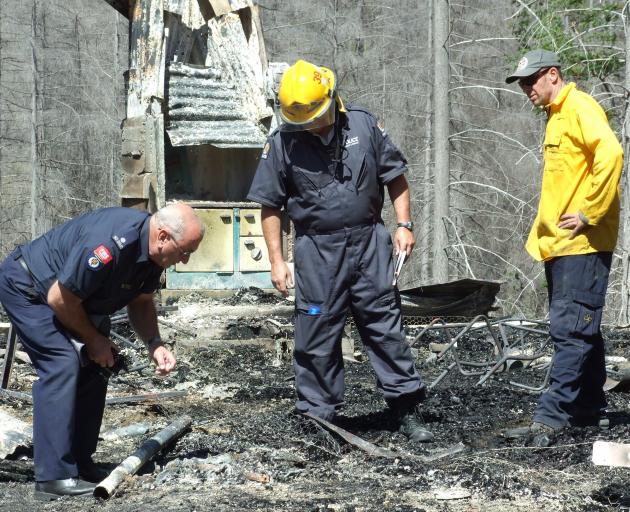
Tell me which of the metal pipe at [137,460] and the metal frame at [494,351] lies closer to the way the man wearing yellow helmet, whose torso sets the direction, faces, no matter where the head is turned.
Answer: the metal pipe

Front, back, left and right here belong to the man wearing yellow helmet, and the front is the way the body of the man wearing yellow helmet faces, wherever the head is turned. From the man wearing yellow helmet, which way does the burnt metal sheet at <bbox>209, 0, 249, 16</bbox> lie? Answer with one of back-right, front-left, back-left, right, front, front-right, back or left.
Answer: back

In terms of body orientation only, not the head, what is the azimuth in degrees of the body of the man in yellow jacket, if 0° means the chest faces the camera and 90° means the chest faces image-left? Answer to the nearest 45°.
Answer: approximately 45°

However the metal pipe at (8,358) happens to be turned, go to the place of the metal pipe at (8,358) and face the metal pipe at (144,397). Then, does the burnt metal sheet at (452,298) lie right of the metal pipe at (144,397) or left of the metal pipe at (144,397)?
left

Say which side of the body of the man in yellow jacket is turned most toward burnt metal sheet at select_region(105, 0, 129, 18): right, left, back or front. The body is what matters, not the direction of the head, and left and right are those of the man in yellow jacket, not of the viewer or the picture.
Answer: right

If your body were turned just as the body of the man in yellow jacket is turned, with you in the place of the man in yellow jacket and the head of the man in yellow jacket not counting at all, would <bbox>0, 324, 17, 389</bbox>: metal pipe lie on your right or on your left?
on your right

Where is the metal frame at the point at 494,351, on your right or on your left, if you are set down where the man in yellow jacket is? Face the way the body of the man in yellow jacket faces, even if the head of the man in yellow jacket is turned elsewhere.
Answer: on your right

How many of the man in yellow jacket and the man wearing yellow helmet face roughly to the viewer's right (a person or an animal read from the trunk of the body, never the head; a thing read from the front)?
0

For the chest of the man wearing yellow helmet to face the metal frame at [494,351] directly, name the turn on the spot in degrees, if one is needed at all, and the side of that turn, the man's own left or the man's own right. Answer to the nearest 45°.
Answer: approximately 135° to the man's own left

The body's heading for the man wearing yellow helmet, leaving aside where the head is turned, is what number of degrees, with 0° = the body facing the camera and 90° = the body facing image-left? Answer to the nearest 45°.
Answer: approximately 0°

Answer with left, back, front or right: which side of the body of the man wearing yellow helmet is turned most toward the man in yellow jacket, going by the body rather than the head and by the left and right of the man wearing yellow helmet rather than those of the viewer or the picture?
left

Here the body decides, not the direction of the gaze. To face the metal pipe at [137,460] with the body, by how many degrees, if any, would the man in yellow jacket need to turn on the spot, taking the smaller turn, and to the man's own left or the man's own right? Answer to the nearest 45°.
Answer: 0° — they already face it
